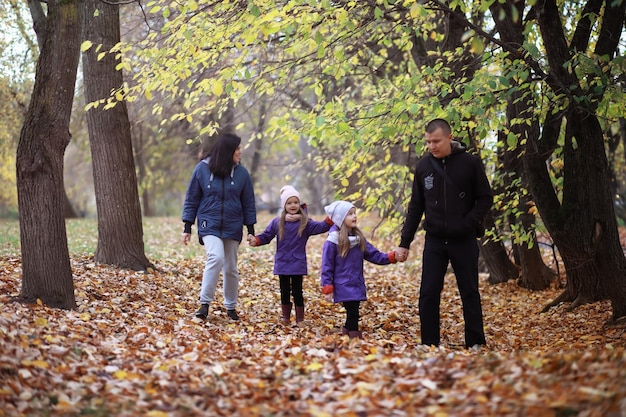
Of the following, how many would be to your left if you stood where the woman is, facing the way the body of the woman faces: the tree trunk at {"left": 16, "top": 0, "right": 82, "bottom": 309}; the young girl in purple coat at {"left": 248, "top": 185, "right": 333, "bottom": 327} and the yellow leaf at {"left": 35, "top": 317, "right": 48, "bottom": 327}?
1

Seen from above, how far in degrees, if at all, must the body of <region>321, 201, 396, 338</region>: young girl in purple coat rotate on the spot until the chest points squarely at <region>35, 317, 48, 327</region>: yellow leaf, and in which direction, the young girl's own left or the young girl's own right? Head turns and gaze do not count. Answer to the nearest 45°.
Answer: approximately 90° to the young girl's own right

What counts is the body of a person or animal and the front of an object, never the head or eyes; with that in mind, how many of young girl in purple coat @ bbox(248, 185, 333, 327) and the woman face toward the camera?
2

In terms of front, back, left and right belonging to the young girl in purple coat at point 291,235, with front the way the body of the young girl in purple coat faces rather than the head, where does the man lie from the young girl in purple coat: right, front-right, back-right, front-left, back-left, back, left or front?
front-left
